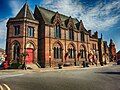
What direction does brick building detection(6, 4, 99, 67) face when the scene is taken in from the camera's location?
facing the viewer and to the right of the viewer
